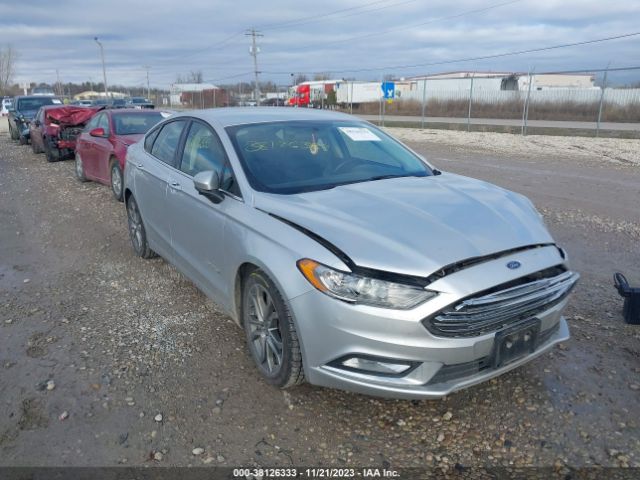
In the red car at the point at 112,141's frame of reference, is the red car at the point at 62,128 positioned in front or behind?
behind

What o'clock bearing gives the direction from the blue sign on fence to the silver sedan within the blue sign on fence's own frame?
The silver sedan is roughly at 12 o'clock from the blue sign on fence.

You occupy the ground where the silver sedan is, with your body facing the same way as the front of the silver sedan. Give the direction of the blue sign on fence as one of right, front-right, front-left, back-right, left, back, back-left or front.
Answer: back-left

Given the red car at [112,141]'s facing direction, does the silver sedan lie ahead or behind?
ahead

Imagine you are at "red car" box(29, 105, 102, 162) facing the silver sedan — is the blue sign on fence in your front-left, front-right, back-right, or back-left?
back-left

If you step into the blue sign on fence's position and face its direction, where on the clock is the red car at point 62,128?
The red car is roughly at 1 o'clock from the blue sign on fence.

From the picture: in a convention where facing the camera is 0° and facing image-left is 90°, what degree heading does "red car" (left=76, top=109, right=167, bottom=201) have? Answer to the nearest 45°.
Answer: approximately 315°

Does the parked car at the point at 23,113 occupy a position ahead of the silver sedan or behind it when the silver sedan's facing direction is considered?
behind

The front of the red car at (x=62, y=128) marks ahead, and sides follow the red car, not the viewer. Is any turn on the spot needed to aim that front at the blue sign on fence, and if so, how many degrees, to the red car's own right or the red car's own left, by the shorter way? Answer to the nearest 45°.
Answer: approximately 90° to the red car's own left

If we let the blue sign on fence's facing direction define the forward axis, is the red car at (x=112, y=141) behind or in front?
in front

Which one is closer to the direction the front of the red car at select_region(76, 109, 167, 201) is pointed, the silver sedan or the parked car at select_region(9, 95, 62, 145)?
the silver sedan
